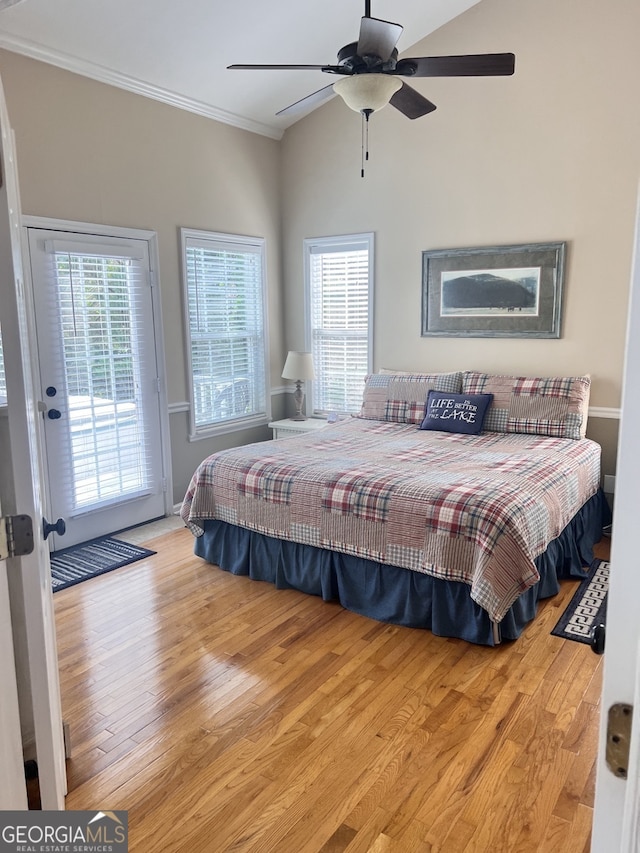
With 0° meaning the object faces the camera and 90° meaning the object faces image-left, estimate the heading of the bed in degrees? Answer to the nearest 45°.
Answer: approximately 45°

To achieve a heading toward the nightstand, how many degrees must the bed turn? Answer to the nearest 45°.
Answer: approximately 90° to its right

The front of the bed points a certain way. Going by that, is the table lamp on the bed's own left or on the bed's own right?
on the bed's own right

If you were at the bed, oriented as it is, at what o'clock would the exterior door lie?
The exterior door is roughly at 2 o'clock from the bed.

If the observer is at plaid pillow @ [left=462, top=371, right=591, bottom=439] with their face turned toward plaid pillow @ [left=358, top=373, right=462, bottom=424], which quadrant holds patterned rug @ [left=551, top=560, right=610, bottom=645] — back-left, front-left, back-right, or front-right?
back-left

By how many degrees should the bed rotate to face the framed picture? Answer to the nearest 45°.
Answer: approximately 135° to its right

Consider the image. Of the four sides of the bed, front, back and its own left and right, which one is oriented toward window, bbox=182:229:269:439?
right
